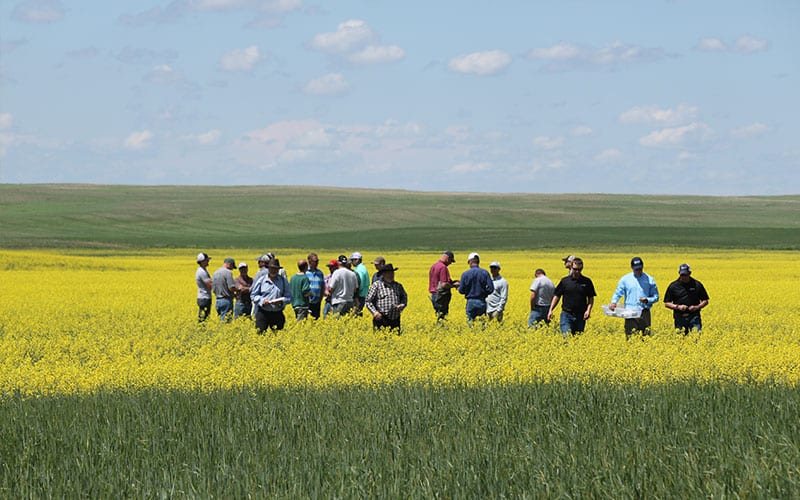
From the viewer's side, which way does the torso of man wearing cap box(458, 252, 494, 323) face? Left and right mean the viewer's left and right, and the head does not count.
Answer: facing away from the viewer

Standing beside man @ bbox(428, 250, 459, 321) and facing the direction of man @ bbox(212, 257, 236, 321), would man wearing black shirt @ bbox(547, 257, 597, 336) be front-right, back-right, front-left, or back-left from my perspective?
back-left

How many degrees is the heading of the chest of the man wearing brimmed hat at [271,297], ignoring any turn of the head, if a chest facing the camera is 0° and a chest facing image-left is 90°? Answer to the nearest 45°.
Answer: approximately 0°

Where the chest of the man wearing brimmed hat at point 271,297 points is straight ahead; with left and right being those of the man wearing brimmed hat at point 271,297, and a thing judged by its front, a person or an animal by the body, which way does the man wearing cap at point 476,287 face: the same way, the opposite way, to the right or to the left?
the opposite way

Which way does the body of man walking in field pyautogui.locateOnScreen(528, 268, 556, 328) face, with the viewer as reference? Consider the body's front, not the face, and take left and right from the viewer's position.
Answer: facing away from the viewer and to the left of the viewer

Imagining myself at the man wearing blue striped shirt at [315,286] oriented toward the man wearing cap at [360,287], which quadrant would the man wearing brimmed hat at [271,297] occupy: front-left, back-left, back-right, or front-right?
back-right

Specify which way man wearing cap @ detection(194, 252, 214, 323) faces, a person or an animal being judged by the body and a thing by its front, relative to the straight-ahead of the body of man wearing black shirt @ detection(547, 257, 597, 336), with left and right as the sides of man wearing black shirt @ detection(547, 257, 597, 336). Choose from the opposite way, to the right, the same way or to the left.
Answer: to the left

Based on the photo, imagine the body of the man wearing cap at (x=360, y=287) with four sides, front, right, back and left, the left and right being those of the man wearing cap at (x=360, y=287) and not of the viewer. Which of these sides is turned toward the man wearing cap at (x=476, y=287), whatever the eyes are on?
back

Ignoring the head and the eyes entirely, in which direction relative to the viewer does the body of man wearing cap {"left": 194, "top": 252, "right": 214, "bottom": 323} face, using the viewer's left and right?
facing to the right of the viewer

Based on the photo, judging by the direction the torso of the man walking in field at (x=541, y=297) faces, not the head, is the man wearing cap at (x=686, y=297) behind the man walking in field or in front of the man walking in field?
behind

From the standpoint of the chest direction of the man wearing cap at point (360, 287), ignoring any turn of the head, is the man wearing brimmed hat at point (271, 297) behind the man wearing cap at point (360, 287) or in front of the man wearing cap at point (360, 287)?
in front
